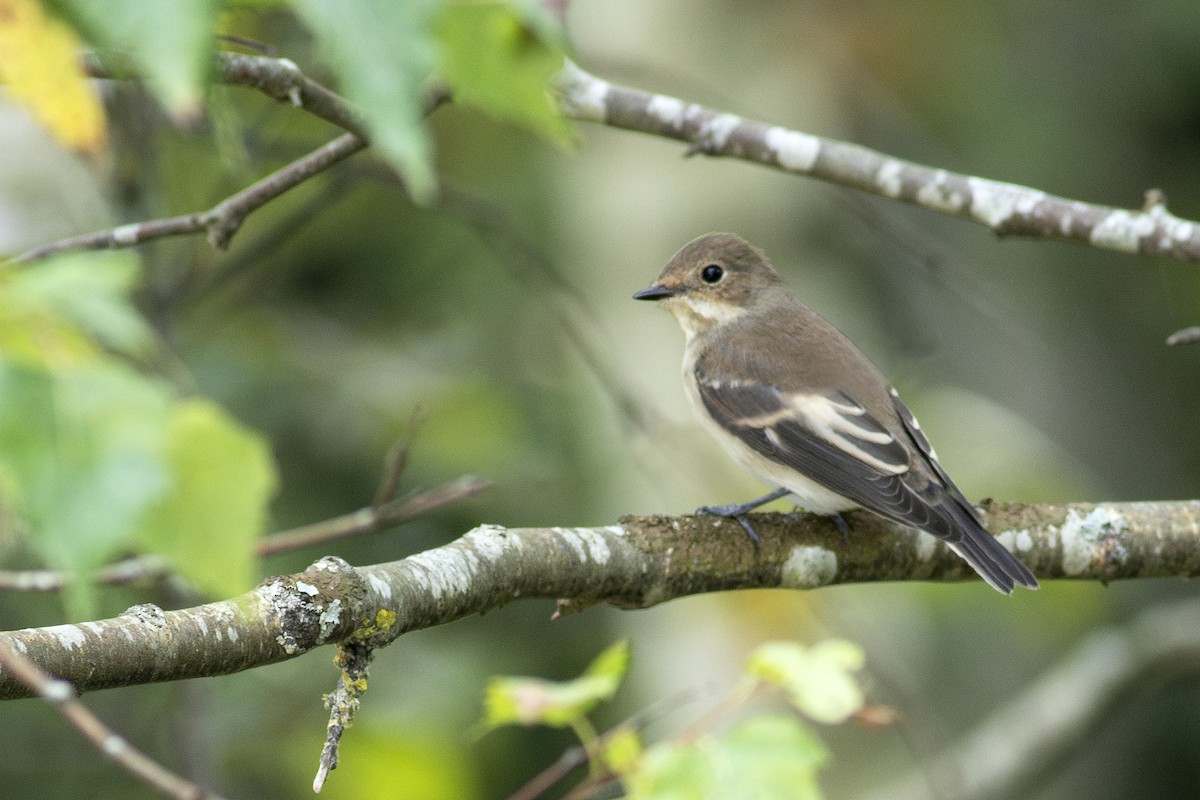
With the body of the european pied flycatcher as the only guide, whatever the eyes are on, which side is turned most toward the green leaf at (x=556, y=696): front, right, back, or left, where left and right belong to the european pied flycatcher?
left

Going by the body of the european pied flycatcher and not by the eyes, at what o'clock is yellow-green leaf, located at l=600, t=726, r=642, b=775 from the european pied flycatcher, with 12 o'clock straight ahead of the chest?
The yellow-green leaf is roughly at 9 o'clock from the european pied flycatcher.

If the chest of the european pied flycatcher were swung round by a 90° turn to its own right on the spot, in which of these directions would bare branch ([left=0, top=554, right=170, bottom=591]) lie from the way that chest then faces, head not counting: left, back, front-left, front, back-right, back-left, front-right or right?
back-left

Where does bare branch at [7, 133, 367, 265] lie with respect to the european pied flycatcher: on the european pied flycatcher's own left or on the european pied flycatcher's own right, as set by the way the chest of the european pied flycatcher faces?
on the european pied flycatcher's own left

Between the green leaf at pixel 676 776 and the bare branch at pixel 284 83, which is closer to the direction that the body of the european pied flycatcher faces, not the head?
the bare branch

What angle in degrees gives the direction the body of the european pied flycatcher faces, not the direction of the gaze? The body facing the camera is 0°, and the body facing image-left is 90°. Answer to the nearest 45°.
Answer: approximately 90°

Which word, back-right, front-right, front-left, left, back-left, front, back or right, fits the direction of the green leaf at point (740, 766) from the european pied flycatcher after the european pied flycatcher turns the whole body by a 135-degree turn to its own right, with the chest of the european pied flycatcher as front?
back-right

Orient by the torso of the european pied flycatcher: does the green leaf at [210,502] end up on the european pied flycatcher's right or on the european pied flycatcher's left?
on the european pied flycatcher's left

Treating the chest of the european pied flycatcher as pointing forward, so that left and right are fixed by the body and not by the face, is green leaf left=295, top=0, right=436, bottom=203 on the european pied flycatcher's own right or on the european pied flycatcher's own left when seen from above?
on the european pied flycatcher's own left

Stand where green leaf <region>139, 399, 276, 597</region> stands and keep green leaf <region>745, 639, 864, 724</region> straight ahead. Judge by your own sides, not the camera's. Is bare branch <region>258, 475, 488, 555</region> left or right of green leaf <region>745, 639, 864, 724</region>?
left

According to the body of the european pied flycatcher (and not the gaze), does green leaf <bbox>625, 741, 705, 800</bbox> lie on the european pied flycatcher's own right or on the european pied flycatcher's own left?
on the european pied flycatcher's own left
